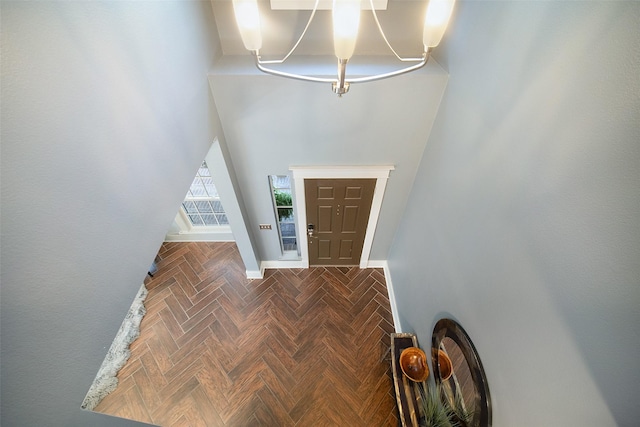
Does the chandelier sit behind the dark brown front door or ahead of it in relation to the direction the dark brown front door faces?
ahead

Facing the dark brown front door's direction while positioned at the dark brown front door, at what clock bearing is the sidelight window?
The sidelight window is roughly at 3 o'clock from the dark brown front door.

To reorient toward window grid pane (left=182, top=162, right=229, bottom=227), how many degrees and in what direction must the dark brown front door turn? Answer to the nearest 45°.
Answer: approximately 90° to its right

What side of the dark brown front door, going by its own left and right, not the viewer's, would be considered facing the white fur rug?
right

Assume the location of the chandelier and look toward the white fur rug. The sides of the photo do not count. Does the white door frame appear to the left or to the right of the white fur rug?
right

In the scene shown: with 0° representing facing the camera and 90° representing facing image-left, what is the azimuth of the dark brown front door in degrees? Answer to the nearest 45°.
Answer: approximately 0°
